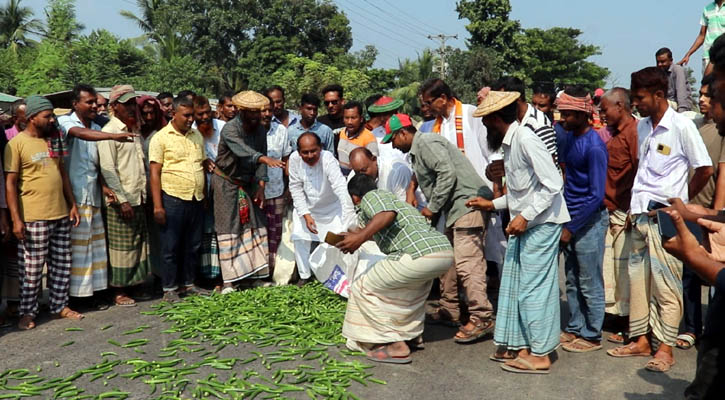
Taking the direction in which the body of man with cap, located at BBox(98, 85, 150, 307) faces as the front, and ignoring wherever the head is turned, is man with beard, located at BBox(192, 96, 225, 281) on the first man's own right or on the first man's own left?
on the first man's own left

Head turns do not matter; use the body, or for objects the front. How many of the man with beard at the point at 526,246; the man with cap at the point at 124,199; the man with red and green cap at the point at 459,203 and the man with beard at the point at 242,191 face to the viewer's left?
2

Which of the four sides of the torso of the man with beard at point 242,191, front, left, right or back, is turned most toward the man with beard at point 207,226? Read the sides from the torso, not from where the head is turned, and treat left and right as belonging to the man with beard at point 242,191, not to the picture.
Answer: back

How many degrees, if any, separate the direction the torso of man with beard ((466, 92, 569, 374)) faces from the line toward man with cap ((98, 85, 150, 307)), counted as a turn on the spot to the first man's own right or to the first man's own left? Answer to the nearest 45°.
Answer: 0° — they already face them

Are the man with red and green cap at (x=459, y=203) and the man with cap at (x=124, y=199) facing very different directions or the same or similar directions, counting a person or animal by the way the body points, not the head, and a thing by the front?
very different directions

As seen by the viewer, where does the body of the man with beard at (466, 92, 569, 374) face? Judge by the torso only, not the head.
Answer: to the viewer's left

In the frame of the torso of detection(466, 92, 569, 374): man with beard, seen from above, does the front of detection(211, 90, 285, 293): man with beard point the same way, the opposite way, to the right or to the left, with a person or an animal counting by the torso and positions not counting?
the opposite way

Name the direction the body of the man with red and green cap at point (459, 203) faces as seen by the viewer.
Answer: to the viewer's left

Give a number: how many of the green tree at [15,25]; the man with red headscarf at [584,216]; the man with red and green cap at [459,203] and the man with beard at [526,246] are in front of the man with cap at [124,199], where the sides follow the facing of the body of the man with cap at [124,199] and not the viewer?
3

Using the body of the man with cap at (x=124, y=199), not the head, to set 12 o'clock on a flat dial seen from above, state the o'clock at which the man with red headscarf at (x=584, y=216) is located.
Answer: the man with red headscarf at (x=584, y=216) is roughly at 12 o'clock from the man with cap at (x=124, y=199).

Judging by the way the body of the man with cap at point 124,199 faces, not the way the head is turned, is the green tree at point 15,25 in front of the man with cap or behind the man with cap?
behind
